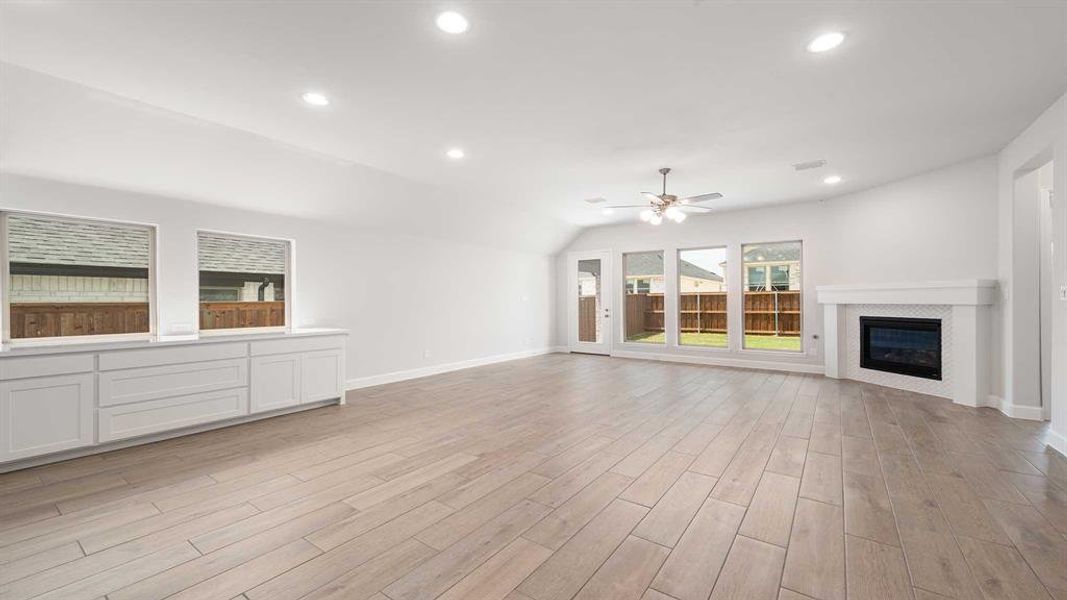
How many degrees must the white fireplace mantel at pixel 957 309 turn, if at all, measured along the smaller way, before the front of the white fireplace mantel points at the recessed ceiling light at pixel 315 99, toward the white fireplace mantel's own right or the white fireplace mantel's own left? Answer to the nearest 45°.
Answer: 0° — it already faces it

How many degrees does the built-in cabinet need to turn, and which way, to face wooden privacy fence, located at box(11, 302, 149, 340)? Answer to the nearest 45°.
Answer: approximately 180°

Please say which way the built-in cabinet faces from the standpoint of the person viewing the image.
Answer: facing the viewer and to the right of the viewer

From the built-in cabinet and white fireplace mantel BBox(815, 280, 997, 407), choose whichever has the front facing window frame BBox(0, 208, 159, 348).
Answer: the white fireplace mantel

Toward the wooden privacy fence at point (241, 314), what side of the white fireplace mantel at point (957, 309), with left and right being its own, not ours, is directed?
front

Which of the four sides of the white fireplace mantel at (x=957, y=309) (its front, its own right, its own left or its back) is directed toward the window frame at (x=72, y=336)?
front

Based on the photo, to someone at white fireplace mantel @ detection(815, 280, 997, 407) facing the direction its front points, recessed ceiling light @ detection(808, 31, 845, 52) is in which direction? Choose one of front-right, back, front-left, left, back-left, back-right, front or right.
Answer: front-left

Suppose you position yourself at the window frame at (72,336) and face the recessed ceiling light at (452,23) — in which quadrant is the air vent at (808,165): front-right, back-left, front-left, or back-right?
front-left

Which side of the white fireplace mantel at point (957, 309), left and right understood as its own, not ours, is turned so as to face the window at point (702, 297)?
right

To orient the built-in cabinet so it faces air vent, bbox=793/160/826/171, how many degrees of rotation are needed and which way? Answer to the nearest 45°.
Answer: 0° — it already faces it

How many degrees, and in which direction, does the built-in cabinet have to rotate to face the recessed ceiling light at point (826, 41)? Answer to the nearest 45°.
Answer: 0° — it already faces it

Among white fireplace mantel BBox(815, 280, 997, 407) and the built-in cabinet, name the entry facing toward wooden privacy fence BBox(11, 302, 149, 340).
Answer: the white fireplace mantel

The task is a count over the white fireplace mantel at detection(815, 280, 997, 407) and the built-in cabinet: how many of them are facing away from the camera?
0

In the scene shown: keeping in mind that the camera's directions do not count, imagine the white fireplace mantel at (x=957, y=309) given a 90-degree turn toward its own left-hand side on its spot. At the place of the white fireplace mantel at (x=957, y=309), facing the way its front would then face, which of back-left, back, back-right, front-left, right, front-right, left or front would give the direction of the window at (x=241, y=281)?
right

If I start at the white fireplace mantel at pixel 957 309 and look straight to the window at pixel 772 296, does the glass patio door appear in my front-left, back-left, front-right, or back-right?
front-left

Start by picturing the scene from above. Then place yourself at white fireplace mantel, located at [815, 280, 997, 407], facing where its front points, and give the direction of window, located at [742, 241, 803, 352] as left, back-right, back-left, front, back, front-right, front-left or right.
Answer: right

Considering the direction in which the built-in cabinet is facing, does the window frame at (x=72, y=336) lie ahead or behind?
behind

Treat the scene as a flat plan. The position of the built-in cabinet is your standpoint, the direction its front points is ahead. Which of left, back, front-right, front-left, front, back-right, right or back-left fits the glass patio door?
front-left

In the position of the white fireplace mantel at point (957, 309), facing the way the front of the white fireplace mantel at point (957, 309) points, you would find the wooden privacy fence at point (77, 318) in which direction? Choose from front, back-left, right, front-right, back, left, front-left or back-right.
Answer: front

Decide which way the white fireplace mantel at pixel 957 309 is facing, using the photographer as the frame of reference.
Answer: facing the viewer and to the left of the viewer

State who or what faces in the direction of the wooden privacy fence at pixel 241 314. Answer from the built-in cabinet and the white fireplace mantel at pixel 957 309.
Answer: the white fireplace mantel
